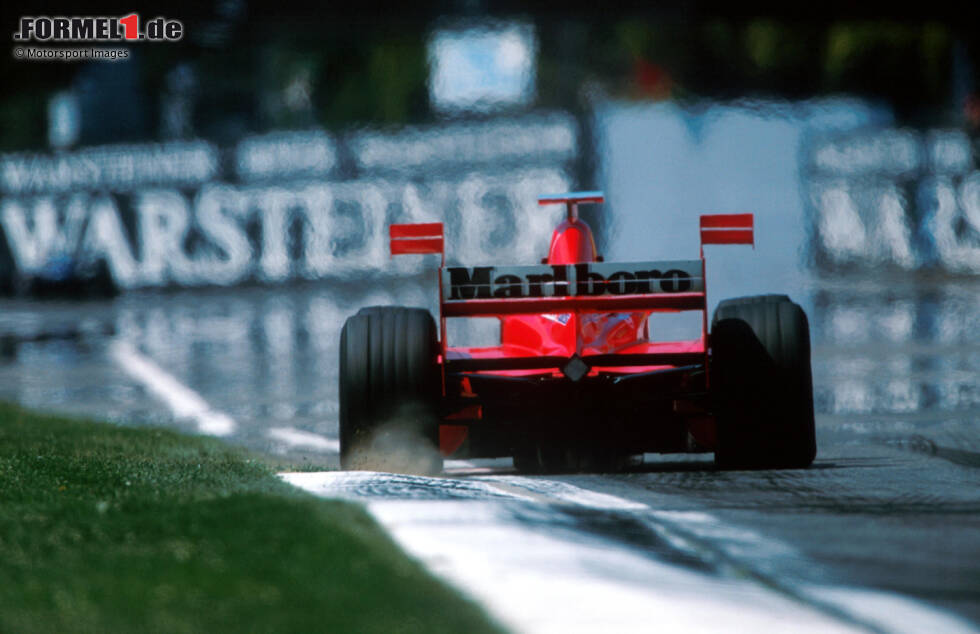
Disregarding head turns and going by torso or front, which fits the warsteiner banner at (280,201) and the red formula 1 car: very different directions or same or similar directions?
very different directions

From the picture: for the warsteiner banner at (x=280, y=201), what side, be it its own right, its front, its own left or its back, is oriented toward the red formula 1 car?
front

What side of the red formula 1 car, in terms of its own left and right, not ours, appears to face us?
back

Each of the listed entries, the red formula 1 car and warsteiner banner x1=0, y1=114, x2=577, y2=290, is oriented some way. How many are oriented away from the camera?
1

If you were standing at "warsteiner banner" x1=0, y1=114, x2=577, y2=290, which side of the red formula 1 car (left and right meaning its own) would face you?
front

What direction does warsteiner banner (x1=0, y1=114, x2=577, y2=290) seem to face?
toward the camera
